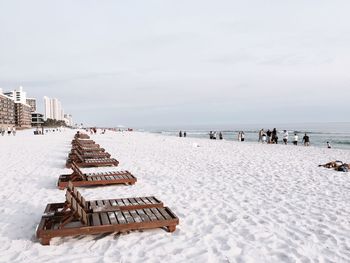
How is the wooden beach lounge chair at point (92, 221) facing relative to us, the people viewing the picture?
facing to the right of the viewer

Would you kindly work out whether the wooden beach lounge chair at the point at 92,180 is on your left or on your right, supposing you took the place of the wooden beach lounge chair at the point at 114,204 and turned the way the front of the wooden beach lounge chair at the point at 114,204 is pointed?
on your left

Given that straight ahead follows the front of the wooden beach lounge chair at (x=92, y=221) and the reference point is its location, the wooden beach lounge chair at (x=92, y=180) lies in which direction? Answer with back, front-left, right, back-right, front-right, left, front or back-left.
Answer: left

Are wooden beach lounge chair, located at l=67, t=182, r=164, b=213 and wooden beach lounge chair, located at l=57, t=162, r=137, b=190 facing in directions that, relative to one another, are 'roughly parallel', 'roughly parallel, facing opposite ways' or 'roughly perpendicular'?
roughly parallel

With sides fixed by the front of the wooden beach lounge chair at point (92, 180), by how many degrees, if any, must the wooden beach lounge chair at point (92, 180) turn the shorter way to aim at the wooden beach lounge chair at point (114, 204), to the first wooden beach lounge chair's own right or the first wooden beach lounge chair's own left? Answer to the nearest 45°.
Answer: approximately 90° to the first wooden beach lounge chair's own right

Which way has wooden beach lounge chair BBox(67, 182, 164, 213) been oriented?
to the viewer's right

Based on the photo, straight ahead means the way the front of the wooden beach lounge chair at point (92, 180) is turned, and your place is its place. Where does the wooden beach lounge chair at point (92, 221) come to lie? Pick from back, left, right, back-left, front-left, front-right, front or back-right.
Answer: right

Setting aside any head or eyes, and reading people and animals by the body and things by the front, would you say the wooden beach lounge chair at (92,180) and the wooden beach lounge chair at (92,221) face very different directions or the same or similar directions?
same or similar directions

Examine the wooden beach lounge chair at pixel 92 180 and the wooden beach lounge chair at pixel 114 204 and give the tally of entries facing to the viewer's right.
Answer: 2

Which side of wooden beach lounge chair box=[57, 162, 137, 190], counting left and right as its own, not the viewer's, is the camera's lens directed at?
right
